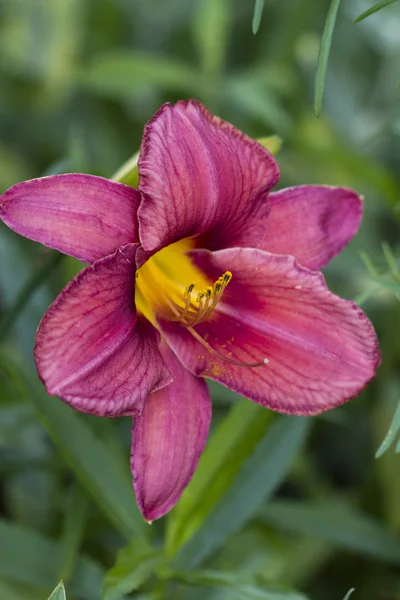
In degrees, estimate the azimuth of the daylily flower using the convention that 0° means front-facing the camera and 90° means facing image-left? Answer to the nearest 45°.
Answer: approximately 0°

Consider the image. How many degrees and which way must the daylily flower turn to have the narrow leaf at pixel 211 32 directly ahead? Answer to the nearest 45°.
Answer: approximately 180°

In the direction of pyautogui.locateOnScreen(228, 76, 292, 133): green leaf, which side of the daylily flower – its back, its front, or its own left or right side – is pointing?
back

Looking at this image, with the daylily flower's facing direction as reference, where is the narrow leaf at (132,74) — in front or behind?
behind
